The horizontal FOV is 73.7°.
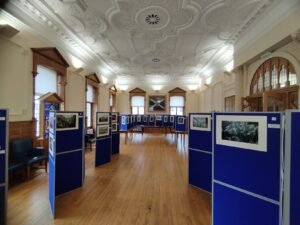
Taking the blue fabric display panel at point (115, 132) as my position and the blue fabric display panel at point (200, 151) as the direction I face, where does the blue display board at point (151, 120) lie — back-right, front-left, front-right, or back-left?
back-left

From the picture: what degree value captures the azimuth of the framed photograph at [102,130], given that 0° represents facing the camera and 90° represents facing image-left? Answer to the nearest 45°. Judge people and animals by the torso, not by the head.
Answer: approximately 315°

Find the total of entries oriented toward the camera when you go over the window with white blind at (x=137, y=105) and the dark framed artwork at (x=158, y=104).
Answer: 2

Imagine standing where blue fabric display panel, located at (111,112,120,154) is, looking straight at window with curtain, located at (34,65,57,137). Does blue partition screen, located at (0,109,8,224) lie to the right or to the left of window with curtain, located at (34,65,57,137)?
left

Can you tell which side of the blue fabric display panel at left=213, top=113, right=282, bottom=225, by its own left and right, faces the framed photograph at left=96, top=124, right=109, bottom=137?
right

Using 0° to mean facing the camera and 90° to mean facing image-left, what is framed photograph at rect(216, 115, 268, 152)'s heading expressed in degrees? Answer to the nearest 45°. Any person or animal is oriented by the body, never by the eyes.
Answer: approximately 45°
